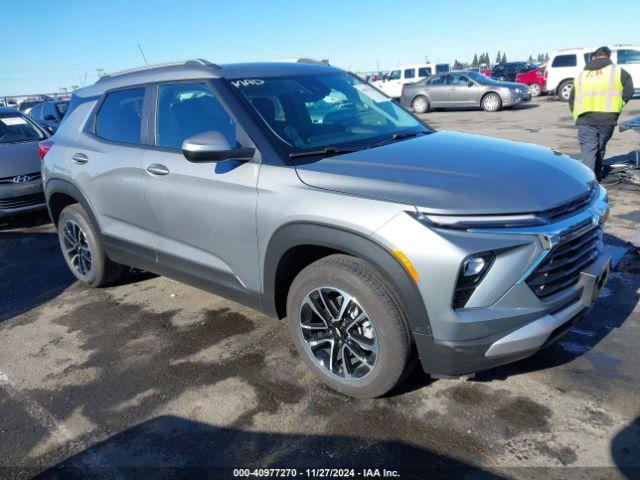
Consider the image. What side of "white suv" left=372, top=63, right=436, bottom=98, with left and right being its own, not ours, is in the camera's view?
left

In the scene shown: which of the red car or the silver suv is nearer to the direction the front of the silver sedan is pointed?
the red car

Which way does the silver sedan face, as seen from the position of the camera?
facing to the right of the viewer

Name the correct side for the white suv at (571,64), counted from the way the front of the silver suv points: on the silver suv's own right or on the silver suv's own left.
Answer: on the silver suv's own left

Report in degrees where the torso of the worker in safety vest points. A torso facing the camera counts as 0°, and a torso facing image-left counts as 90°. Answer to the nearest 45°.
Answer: approximately 180°

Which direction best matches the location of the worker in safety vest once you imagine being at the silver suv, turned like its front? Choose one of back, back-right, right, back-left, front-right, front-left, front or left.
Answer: left

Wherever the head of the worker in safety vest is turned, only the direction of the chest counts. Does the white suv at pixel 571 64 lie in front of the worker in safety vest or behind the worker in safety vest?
in front

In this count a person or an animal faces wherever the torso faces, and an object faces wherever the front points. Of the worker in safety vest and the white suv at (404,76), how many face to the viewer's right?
0

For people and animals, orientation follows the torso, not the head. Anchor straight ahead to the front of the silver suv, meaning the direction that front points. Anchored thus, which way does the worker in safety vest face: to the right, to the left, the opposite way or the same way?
to the left

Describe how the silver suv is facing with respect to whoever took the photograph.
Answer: facing the viewer and to the right of the viewer

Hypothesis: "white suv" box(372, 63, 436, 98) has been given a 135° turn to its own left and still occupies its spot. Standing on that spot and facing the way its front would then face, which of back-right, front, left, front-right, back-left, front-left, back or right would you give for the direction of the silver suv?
front-right

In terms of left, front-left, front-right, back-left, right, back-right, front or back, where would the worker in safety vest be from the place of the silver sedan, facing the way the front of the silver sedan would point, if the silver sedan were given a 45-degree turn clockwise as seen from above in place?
front-right
